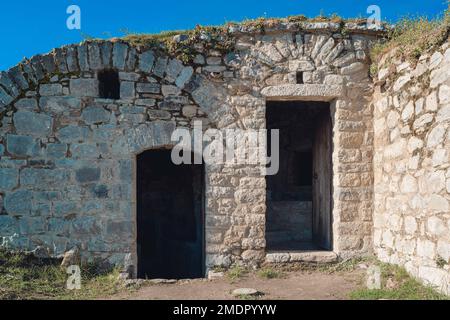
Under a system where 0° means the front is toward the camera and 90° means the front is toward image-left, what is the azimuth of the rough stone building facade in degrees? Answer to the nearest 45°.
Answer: approximately 0°

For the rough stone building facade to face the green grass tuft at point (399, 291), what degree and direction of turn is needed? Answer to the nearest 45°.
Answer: approximately 45° to its left
